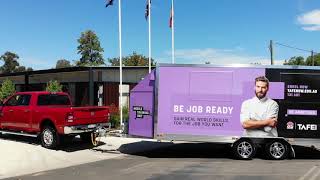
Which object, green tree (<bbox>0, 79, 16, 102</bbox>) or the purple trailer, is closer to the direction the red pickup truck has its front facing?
the green tree

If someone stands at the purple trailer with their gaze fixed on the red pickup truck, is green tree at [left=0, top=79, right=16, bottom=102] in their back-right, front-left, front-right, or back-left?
front-right

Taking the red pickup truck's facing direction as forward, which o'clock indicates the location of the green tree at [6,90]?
The green tree is roughly at 1 o'clock from the red pickup truck.

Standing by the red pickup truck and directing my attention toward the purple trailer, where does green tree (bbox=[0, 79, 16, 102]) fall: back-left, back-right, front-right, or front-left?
back-left

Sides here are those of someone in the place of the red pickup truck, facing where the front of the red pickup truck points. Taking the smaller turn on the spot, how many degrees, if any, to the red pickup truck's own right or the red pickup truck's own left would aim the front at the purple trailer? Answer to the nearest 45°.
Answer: approximately 180°

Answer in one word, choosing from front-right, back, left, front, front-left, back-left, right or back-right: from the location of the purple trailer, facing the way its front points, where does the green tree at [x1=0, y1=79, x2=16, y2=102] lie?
front-right

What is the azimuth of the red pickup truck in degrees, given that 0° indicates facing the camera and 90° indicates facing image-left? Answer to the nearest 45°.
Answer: approximately 135°

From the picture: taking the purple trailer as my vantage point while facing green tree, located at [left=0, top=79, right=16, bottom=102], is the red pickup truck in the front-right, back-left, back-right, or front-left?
front-left

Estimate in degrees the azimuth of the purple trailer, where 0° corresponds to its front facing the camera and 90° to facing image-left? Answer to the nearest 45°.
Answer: approximately 90°

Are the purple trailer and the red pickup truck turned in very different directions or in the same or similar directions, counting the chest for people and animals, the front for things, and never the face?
same or similar directions

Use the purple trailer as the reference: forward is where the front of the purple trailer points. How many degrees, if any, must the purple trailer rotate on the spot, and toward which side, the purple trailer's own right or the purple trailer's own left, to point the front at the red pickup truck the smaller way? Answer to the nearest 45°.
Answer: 0° — it already faces it

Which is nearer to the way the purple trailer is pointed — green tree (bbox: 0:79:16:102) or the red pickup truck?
the red pickup truck

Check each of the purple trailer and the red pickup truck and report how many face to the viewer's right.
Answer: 0
